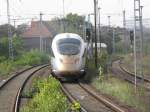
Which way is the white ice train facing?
toward the camera

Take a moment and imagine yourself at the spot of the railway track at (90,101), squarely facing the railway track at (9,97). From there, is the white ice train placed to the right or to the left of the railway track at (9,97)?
right

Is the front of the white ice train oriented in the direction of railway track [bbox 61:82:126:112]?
yes
